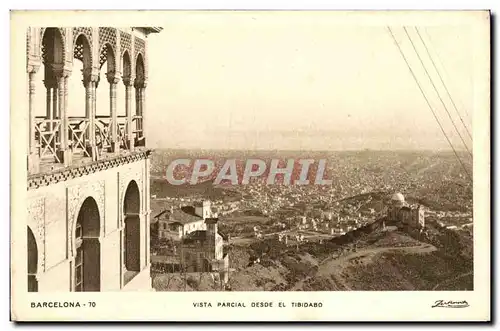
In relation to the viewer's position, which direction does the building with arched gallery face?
facing the viewer and to the right of the viewer
